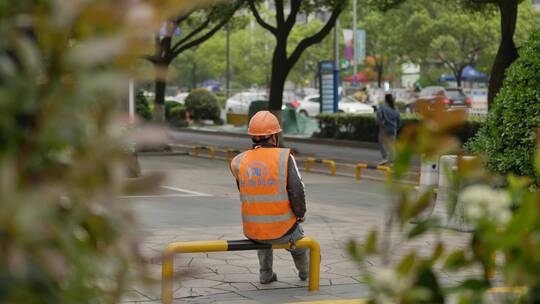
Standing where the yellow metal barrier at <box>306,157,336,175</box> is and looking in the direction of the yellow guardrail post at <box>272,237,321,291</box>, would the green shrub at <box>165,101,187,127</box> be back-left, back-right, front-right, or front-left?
back-right

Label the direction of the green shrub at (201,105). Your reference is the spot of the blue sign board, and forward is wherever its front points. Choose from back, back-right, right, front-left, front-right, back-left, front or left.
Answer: back-right

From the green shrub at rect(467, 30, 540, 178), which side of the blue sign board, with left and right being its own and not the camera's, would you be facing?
front

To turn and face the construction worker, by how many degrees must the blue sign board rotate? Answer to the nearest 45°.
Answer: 0° — it already faces them

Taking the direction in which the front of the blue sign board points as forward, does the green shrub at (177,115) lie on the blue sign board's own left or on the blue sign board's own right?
on the blue sign board's own right

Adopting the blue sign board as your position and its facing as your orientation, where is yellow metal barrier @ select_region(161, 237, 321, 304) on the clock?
The yellow metal barrier is roughly at 12 o'clock from the blue sign board.

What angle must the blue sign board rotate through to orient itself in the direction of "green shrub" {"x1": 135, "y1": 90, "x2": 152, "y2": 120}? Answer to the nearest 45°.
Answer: approximately 45° to its right

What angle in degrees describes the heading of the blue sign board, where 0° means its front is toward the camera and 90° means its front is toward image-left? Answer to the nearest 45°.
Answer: approximately 0°

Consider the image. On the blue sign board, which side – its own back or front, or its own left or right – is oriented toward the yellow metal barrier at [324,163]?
front

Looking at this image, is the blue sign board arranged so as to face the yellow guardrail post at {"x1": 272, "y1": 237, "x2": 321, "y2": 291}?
yes

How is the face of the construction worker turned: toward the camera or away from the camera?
away from the camera
